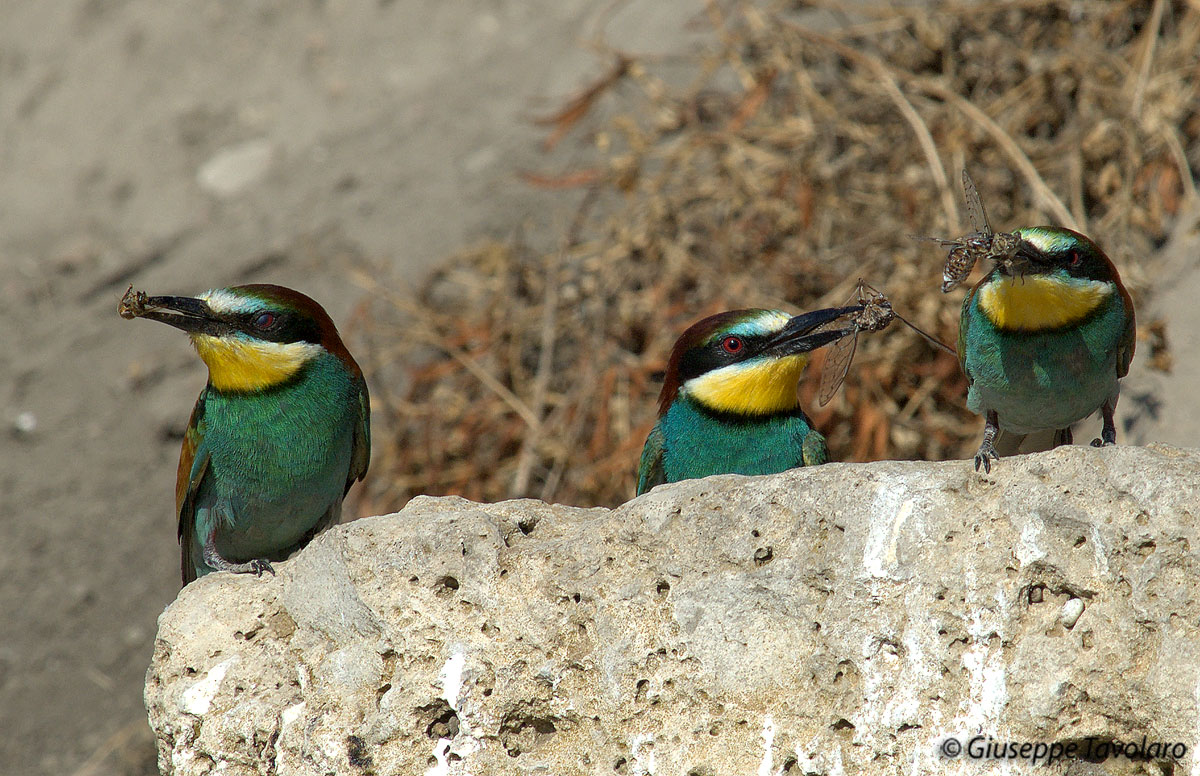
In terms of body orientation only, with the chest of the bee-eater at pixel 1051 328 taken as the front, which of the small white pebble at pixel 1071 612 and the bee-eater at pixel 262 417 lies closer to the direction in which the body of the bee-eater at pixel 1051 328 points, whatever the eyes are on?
the small white pebble

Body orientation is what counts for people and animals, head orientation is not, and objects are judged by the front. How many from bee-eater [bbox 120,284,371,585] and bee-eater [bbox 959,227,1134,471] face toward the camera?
2

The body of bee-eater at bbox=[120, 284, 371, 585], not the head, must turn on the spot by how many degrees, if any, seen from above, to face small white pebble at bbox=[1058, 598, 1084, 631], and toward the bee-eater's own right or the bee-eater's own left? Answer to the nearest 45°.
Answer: approximately 45° to the bee-eater's own left

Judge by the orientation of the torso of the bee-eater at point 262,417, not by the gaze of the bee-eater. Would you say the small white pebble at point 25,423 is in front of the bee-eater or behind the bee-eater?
behind

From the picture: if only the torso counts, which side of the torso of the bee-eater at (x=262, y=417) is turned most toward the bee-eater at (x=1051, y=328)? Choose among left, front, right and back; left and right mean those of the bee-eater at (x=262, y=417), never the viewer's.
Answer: left

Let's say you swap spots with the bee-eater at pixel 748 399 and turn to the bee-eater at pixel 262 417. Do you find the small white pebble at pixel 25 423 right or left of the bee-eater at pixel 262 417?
right

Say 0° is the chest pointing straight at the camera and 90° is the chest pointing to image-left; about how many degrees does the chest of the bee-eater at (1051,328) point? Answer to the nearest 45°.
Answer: approximately 0°

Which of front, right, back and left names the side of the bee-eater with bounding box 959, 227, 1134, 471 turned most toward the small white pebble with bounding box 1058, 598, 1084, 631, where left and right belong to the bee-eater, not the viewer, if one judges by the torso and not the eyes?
front

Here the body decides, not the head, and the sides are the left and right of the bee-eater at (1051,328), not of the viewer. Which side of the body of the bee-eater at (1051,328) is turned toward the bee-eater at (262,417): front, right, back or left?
right

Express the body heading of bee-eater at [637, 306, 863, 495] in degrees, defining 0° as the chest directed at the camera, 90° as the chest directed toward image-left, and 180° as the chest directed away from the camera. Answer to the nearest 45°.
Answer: approximately 315°

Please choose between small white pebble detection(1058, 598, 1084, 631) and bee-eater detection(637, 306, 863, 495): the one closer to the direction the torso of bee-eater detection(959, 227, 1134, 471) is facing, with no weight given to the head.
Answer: the small white pebble
